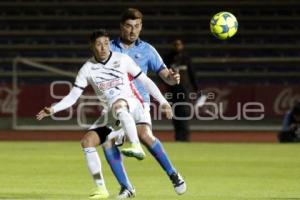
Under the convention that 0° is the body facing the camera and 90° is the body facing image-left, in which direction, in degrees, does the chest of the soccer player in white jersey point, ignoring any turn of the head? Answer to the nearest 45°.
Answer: approximately 0°

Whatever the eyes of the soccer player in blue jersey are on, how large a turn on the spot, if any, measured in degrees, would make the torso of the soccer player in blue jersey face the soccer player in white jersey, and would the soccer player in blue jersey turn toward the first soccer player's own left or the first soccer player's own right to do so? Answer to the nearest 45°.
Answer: approximately 45° to the first soccer player's own right

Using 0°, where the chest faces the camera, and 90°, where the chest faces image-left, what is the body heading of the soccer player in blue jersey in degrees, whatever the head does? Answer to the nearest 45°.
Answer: approximately 0°

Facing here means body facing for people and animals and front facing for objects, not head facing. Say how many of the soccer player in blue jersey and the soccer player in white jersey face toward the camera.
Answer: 2
